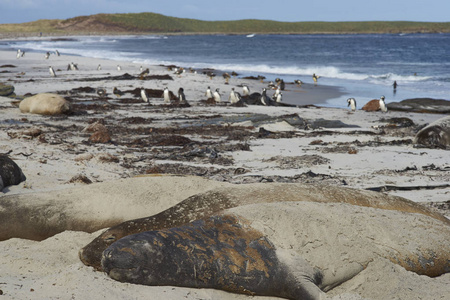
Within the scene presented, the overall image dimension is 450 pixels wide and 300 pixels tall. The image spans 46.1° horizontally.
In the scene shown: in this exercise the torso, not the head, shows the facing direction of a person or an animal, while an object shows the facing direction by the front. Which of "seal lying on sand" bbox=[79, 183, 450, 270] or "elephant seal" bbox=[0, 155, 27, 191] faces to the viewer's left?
the seal lying on sand

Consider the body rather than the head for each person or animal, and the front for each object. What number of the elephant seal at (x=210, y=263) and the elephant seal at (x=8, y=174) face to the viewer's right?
1

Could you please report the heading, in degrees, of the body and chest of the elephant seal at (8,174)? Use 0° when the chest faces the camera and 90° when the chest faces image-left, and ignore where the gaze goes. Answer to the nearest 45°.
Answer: approximately 270°

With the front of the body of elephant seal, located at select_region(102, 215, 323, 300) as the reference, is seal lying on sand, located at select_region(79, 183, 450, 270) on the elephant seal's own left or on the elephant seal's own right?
on the elephant seal's own right

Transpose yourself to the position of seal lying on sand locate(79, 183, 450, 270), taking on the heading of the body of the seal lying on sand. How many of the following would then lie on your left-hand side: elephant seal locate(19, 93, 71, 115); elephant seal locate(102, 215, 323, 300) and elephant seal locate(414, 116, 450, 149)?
1

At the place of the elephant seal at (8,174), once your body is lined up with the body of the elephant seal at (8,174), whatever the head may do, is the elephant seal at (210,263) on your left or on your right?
on your right

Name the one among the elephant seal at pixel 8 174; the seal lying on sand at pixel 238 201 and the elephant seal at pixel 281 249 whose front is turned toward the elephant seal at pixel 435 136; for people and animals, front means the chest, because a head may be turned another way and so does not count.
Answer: the elephant seal at pixel 8 174

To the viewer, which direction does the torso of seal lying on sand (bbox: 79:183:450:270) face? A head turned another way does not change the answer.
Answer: to the viewer's left

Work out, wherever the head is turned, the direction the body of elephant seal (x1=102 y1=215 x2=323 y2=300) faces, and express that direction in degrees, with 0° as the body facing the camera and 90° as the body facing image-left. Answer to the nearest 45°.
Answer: approximately 90°

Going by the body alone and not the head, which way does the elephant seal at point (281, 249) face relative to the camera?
to the viewer's left
